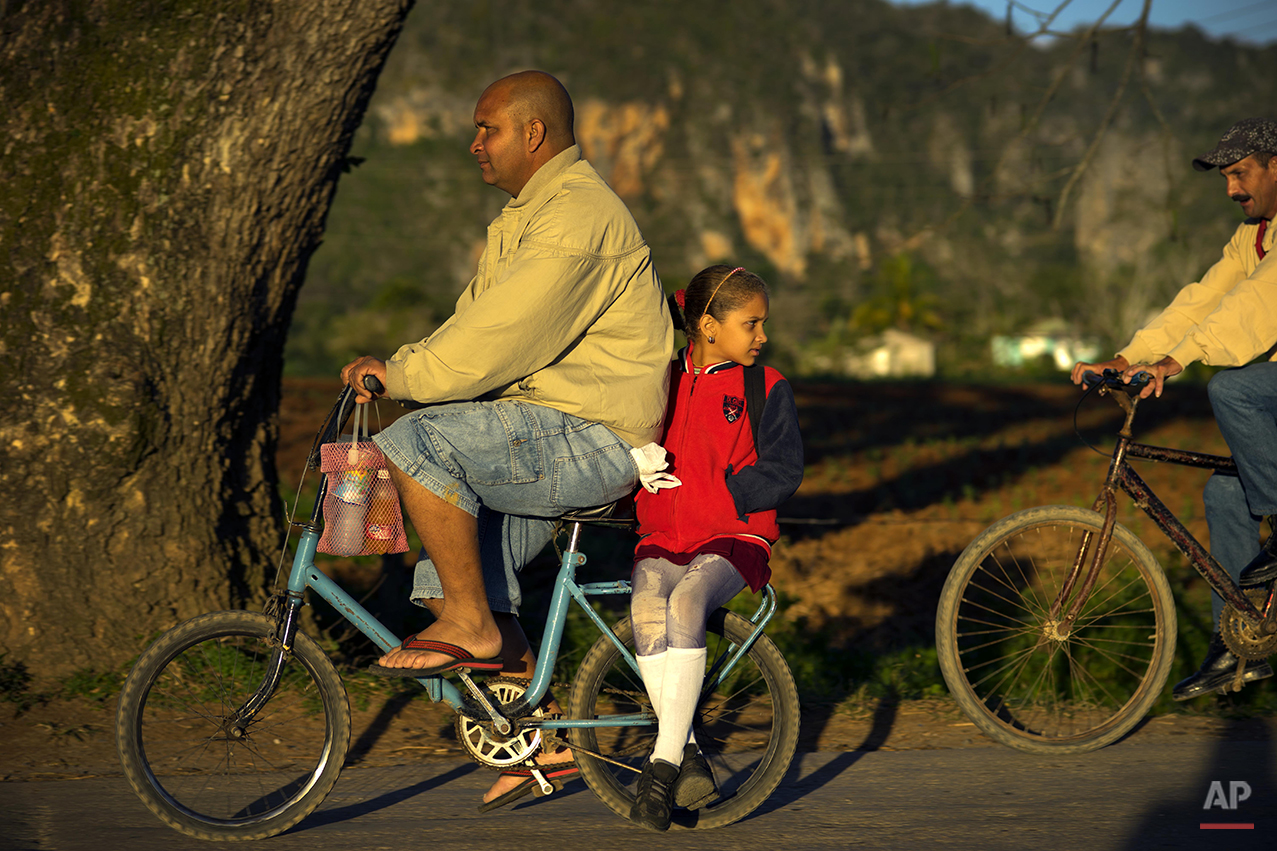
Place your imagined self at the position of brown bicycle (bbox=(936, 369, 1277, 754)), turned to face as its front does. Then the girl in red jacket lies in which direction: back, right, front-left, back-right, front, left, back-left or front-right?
front-left

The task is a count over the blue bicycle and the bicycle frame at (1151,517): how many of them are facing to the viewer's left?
2

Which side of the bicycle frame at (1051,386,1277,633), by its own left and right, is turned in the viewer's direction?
left

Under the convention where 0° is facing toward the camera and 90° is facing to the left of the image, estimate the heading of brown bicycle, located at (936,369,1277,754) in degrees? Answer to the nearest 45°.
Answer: approximately 90°

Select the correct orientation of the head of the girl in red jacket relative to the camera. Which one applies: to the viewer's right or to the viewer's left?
to the viewer's right

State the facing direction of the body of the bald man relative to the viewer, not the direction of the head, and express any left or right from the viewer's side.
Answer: facing to the left of the viewer

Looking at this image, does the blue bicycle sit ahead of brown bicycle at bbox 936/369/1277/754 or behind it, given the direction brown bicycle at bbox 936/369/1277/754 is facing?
ahead

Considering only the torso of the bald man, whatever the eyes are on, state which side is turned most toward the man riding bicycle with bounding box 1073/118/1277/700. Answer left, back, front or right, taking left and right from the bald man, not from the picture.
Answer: back

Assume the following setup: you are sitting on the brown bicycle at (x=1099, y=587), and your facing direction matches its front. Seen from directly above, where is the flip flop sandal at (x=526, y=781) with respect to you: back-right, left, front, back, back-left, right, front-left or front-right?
front-left

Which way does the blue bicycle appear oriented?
to the viewer's left

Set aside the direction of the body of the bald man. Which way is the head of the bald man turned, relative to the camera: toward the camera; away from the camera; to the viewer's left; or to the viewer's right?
to the viewer's left
